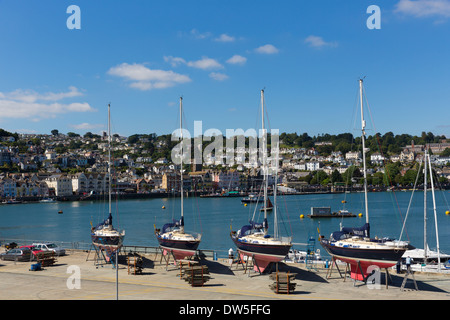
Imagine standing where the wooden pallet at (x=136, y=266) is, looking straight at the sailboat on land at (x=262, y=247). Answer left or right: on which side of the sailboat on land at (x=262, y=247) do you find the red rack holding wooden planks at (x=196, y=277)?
right

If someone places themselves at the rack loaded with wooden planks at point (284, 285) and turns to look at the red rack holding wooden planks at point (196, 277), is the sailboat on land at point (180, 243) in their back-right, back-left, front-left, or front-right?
front-right

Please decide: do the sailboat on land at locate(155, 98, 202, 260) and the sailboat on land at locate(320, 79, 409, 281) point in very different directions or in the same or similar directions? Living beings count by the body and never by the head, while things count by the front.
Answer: same or similar directions

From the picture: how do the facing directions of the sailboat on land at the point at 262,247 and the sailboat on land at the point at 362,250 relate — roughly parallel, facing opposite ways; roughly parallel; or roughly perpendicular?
roughly parallel

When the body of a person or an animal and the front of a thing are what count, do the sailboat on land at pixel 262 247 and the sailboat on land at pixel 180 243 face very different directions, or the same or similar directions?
same or similar directions

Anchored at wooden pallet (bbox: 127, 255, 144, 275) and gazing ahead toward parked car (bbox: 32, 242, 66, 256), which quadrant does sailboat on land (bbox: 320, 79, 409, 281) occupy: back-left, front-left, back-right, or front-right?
back-right

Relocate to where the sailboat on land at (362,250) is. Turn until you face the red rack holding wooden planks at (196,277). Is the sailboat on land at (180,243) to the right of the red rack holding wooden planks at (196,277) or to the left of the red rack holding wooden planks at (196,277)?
right

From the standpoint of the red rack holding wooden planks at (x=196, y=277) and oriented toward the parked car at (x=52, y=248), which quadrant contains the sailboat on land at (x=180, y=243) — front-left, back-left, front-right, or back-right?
front-right
